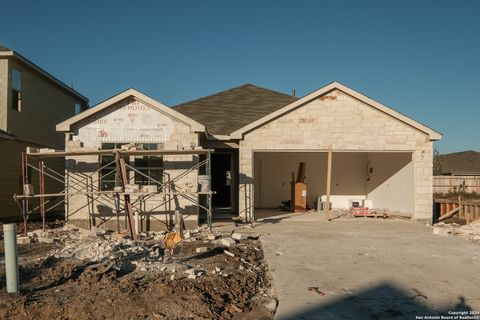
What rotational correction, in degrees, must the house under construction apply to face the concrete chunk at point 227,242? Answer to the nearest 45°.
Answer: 0° — it already faces it

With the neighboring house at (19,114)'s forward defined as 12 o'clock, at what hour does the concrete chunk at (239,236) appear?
The concrete chunk is roughly at 11 o'clock from the neighboring house.

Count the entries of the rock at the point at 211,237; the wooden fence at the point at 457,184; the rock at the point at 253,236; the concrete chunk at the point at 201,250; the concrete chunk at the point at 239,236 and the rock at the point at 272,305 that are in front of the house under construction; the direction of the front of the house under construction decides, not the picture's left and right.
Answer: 5

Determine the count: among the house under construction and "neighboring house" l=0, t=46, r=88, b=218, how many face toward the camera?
2

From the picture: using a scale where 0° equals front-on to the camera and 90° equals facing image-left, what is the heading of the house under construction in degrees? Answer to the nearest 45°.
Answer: approximately 0°

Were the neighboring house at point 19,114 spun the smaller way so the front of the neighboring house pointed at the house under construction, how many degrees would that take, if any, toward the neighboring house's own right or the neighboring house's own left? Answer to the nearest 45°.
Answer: approximately 45° to the neighboring house's own left

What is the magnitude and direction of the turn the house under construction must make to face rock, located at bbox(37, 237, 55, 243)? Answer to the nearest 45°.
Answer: approximately 45° to its right

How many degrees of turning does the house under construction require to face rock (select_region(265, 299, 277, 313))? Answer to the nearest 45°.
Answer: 0° — it already faces it

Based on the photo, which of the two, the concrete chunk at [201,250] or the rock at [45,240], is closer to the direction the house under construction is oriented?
the concrete chunk

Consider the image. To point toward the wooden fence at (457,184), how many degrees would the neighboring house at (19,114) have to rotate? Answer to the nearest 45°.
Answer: approximately 90° to its left

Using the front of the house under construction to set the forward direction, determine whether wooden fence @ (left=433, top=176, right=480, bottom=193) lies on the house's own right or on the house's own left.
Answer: on the house's own left

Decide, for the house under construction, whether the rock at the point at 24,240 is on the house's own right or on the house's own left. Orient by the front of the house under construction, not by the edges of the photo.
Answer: on the house's own right

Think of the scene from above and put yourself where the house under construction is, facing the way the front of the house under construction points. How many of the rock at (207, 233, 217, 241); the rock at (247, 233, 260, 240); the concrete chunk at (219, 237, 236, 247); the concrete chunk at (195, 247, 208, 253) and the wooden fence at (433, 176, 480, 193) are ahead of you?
4
